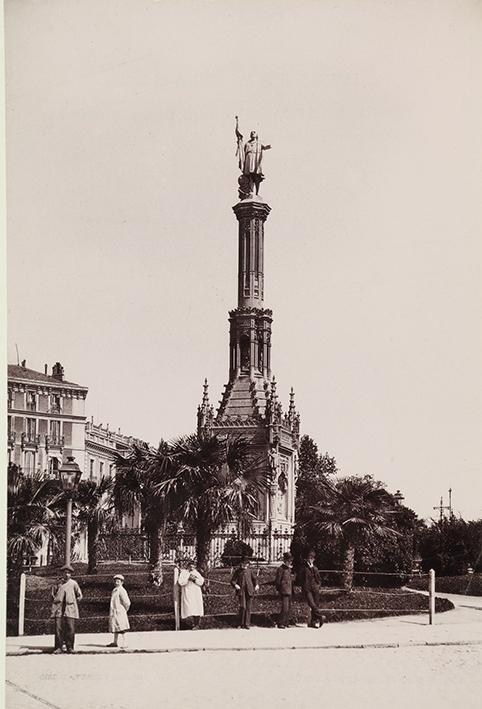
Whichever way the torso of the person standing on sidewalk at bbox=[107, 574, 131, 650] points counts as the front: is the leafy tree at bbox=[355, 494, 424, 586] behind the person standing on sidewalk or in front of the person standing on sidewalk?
behind

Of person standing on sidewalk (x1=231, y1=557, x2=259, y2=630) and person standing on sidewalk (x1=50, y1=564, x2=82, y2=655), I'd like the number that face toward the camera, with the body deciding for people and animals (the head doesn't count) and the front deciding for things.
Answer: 2

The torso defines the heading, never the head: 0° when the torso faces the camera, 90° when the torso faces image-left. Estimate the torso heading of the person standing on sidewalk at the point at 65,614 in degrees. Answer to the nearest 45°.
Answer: approximately 0°

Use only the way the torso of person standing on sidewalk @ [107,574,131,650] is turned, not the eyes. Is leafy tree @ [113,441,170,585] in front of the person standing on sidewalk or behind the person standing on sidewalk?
behind

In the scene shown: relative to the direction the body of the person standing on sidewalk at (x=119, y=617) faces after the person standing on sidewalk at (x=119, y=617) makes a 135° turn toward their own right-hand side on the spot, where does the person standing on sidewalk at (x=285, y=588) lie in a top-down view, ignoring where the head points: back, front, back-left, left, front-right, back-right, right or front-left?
front-right

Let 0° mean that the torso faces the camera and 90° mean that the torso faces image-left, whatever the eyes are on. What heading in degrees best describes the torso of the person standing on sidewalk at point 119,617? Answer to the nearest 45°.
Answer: approximately 45°

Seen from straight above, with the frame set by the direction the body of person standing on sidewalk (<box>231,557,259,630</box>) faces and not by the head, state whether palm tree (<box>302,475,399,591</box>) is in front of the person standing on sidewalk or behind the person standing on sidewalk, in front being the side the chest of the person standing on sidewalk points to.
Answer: behind
